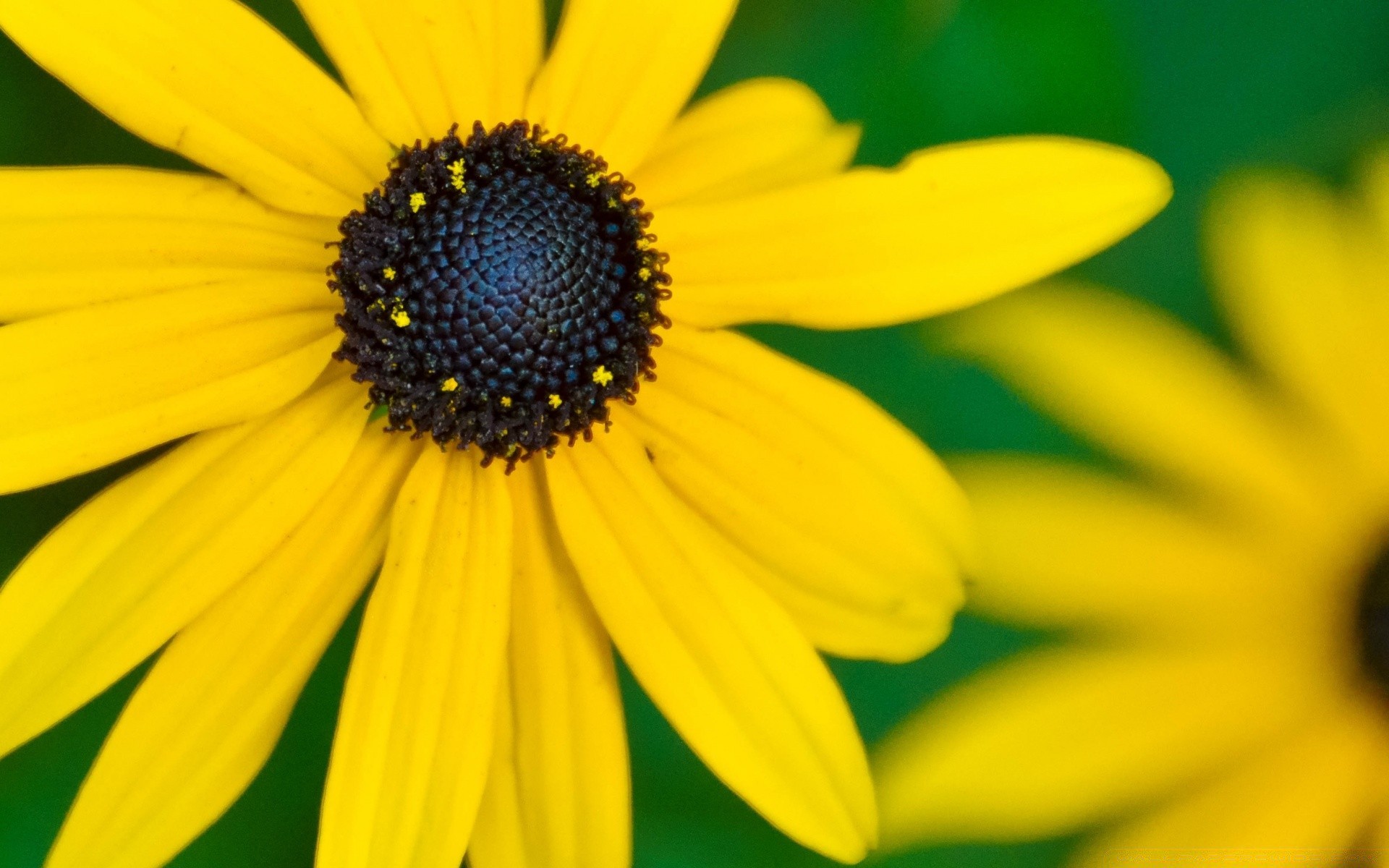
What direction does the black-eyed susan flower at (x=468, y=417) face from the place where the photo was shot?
facing the viewer

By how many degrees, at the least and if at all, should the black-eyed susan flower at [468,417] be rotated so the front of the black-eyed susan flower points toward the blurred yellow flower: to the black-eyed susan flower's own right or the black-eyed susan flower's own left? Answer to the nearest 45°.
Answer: approximately 90° to the black-eyed susan flower's own left
